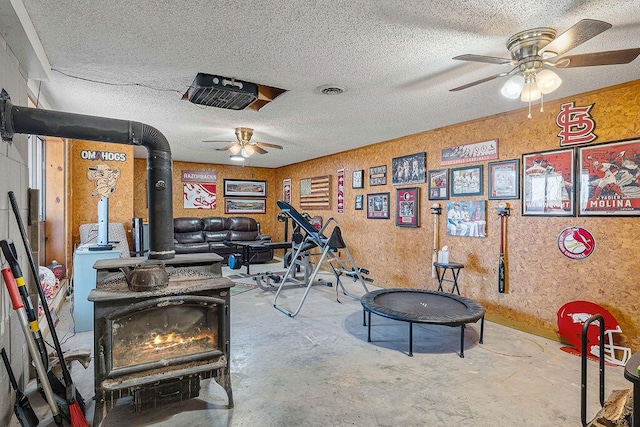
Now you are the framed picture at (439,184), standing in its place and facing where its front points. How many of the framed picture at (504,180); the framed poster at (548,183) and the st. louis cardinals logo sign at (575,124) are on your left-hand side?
3

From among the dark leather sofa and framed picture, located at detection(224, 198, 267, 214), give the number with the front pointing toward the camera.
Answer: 2

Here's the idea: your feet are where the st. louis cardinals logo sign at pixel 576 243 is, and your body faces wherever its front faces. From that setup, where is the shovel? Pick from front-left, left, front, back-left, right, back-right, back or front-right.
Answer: front-right

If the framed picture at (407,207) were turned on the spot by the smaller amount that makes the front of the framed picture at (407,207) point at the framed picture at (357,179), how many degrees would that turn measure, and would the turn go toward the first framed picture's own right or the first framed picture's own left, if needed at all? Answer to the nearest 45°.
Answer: approximately 90° to the first framed picture's own right

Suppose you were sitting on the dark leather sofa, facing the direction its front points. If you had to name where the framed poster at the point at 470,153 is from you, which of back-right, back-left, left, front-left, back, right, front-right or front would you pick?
front-left

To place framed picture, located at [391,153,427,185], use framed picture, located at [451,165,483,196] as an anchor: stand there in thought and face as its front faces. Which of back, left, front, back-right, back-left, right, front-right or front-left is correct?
right

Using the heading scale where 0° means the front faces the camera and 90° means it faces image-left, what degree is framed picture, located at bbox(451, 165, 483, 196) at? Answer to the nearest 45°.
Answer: approximately 45°

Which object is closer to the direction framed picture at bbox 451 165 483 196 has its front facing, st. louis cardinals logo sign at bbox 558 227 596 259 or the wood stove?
the wood stove

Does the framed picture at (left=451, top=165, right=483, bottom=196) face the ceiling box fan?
yes

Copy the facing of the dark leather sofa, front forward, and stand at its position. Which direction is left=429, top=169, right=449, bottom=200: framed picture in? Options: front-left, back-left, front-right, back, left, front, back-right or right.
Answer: front-left

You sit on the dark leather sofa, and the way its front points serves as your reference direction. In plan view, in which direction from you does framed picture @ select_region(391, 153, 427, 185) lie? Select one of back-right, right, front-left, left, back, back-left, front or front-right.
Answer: front-left

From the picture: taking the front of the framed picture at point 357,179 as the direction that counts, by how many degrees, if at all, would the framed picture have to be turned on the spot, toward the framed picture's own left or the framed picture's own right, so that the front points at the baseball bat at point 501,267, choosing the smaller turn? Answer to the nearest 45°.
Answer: approximately 90° to the framed picture's own left

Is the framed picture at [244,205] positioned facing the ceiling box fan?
yes

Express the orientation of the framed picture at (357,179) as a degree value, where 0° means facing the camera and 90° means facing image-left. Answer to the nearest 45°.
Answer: approximately 45°

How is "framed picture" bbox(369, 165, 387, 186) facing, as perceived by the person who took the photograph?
facing the viewer and to the left of the viewer

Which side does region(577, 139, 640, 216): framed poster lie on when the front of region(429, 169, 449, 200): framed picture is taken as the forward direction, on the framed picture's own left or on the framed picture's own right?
on the framed picture's own left

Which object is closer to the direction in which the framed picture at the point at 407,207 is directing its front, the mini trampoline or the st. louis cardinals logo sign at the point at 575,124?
the mini trampoline

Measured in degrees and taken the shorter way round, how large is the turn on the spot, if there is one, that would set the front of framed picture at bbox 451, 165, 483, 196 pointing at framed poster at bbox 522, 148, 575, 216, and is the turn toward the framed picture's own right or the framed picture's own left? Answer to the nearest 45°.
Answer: approximately 90° to the framed picture's own left
